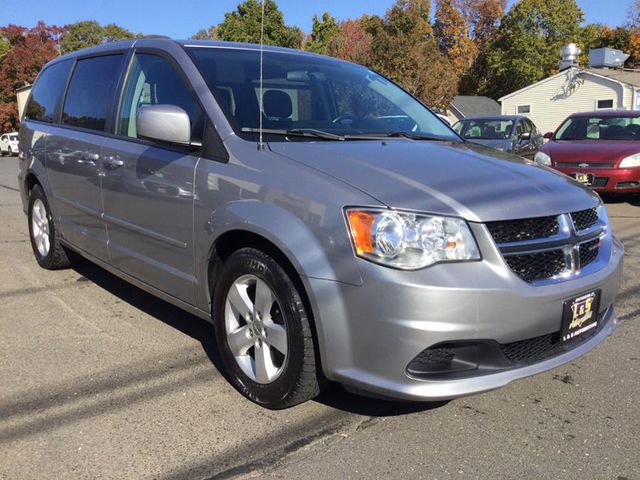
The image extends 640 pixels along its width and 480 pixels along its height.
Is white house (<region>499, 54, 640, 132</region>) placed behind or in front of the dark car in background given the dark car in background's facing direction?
behind

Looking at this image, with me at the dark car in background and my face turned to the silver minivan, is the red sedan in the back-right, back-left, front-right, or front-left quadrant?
front-left

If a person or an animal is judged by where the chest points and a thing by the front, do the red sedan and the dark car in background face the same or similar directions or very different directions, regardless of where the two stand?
same or similar directions

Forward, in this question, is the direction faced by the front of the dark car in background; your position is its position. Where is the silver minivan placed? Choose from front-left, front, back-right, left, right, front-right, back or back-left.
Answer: front-left

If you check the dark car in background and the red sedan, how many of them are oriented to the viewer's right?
0

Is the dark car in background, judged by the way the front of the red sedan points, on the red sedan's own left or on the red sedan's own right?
on the red sedan's own right

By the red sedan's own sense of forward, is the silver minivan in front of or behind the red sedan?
in front

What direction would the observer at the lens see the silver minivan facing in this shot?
facing the viewer and to the right of the viewer

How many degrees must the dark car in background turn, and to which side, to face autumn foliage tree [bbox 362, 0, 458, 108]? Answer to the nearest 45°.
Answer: approximately 135° to its right

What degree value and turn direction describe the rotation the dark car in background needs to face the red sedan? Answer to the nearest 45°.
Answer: approximately 90° to its left

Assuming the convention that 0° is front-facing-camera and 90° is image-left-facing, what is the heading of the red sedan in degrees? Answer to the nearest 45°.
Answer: approximately 45°

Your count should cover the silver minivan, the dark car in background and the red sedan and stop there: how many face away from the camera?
0
